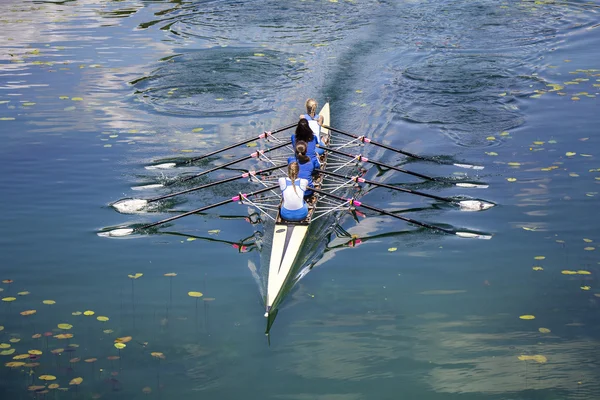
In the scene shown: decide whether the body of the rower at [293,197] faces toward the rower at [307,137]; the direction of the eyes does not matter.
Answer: yes

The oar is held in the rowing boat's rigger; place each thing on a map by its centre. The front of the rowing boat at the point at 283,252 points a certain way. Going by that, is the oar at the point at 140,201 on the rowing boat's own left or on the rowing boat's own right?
on the rowing boat's own right

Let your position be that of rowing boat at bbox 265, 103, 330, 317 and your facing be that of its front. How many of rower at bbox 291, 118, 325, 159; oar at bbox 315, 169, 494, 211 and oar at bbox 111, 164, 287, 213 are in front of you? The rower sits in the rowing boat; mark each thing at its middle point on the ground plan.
0

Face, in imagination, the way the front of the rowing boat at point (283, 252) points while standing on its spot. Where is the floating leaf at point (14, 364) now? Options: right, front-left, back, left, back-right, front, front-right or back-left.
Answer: front-right

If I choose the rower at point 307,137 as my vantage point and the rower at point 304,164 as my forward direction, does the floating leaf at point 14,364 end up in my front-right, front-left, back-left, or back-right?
front-right

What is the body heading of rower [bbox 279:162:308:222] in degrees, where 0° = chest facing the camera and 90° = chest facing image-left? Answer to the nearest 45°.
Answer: approximately 180°

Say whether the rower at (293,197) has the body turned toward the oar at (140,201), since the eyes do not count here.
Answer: no

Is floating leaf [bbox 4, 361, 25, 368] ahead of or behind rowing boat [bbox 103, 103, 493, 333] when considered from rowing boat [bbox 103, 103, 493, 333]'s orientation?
ahead

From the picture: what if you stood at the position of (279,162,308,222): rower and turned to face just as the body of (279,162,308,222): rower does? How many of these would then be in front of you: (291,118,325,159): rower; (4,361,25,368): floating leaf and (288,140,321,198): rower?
2

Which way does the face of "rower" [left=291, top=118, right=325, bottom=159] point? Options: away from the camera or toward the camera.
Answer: away from the camera

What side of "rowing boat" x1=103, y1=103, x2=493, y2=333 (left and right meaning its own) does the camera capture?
front
